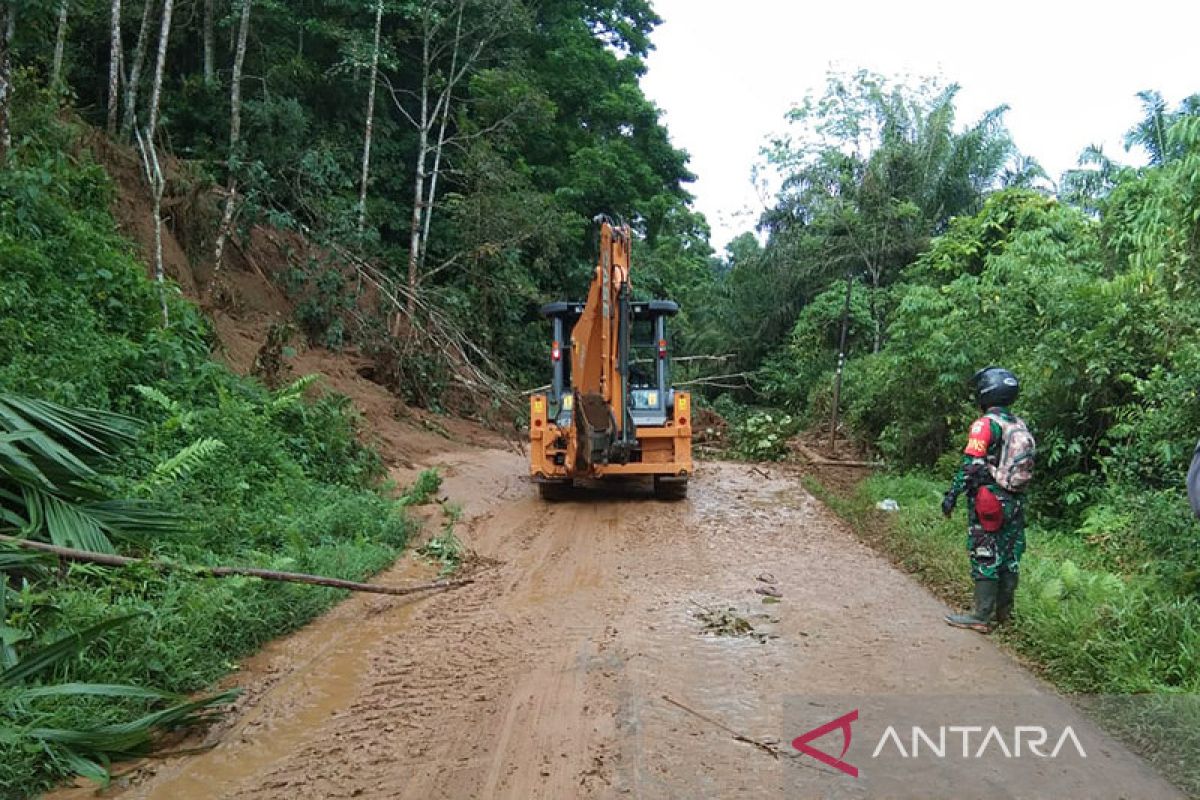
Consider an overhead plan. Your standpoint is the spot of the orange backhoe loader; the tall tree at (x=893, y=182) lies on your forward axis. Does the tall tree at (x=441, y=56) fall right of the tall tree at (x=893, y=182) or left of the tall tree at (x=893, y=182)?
left

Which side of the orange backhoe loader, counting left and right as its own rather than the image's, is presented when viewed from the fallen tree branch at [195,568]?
back

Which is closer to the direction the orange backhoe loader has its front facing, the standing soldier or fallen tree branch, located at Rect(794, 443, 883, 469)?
the fallen tree branch

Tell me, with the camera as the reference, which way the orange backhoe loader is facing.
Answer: facing away from the viewer

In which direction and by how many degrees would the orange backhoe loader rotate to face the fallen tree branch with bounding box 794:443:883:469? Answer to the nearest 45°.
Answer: approximately 45° to its right

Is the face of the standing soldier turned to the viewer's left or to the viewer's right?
to the viewer's left

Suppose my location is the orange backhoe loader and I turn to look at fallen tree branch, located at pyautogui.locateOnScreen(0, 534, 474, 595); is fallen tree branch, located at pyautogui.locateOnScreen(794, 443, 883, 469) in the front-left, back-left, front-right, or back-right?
back-left

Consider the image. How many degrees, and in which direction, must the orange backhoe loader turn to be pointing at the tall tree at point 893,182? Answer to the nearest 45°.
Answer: approximately 45° to its right

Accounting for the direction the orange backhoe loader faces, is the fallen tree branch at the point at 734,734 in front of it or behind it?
behind
